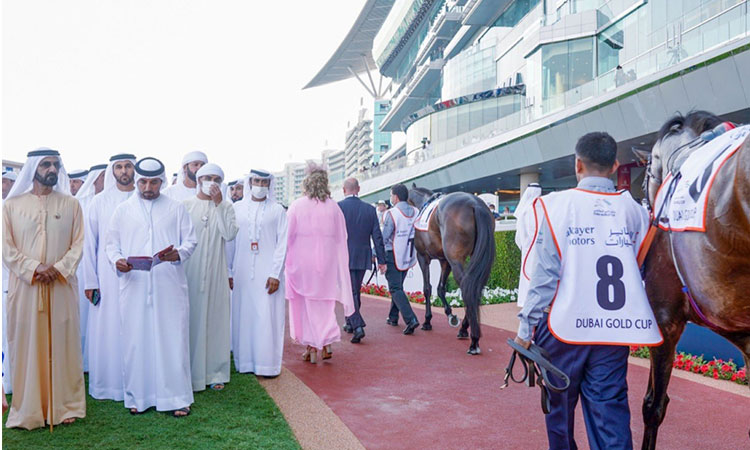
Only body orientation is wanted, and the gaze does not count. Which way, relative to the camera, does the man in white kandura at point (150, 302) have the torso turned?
toward the camera

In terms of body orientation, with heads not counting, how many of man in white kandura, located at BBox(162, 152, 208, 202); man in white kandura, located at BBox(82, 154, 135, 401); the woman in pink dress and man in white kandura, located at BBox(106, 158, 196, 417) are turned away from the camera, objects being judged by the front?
1

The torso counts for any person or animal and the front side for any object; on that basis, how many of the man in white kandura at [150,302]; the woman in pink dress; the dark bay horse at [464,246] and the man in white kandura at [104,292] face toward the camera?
2

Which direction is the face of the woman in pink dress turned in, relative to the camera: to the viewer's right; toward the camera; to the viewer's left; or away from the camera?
away from the camera

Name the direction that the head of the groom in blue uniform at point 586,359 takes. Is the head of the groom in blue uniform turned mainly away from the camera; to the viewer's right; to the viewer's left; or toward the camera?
away from the camera

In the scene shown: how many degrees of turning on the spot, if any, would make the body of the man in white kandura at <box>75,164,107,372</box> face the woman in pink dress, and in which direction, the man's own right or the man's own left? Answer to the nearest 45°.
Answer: approximately 45° to the man's own left

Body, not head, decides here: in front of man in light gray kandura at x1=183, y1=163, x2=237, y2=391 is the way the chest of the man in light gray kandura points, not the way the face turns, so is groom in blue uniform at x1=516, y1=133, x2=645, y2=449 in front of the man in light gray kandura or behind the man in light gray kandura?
in front

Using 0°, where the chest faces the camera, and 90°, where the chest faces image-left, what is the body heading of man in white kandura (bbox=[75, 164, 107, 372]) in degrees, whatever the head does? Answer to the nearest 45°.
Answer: approximately 315°

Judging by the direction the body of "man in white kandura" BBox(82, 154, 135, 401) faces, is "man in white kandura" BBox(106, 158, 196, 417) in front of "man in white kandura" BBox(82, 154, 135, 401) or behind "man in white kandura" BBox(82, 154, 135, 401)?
in front

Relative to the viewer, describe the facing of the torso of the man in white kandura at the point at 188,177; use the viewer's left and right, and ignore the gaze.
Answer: facing the viewer and to the right of the viewer

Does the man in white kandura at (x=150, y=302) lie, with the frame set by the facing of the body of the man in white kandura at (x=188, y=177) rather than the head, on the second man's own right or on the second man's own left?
on the second man's own right

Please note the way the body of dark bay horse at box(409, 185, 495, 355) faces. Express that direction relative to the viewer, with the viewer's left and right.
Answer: facing away from the viewer and to the left of the viewer

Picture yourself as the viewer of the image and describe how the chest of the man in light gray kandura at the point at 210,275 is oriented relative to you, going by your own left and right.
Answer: facing the viewer

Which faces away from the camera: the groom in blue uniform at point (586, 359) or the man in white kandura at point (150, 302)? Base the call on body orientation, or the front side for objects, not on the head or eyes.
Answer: the groom in blue uniform
